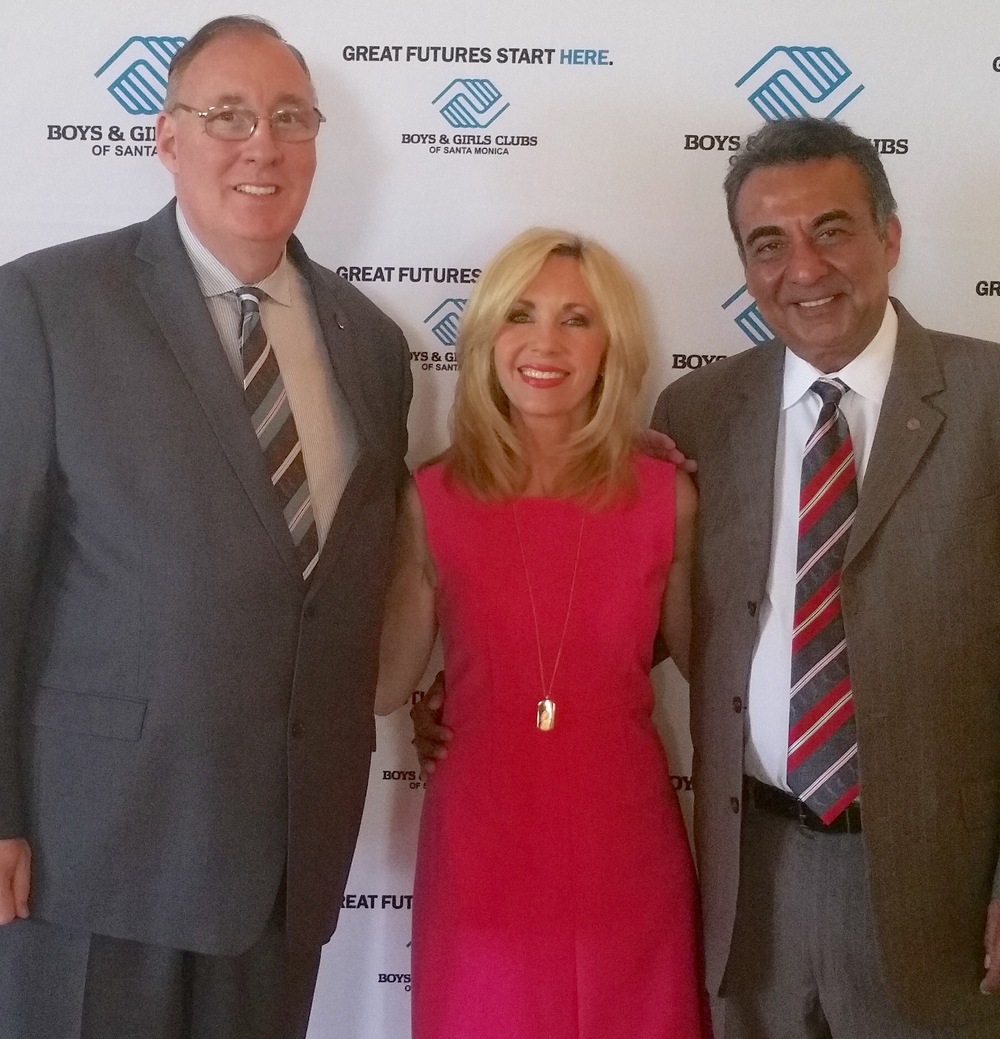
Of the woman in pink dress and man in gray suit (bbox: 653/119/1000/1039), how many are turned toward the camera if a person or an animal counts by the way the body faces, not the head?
2

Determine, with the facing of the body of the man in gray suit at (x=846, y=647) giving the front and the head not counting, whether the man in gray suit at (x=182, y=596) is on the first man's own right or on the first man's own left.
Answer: on the first man's own right

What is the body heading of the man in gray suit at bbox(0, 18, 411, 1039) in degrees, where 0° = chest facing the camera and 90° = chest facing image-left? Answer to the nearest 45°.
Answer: approximately 315°

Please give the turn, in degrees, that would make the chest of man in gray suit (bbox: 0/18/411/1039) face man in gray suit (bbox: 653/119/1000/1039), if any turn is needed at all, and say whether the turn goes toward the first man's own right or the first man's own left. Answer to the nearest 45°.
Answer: approximately 45° to the first man's own left

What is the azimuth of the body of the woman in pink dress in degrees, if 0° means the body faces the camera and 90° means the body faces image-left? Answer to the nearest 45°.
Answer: approximately 0°

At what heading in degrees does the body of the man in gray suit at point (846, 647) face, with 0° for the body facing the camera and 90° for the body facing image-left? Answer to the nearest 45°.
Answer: approximately 0°
